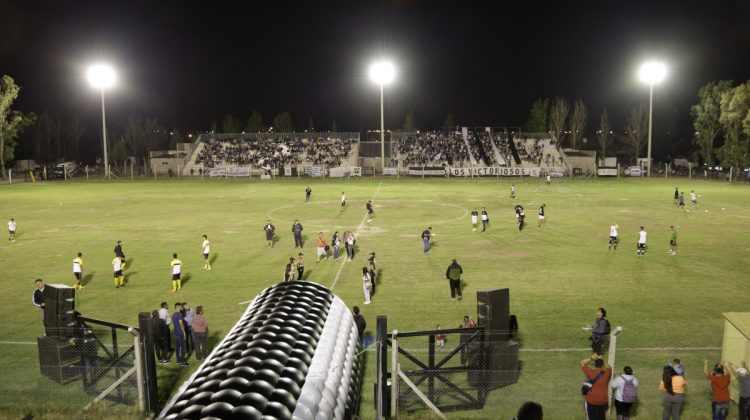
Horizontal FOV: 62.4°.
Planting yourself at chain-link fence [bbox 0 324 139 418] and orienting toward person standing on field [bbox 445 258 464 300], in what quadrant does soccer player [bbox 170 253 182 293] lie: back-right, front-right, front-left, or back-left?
front-left

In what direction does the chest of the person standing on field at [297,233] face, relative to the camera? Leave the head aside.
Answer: toward the camera

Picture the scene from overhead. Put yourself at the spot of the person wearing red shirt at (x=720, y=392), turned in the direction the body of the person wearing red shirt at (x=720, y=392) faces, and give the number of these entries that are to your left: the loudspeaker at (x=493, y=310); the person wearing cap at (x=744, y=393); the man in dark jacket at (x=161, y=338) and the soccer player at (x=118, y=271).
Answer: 3

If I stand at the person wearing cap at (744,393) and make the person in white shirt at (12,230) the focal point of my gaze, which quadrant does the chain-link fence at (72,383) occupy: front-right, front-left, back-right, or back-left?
front-left

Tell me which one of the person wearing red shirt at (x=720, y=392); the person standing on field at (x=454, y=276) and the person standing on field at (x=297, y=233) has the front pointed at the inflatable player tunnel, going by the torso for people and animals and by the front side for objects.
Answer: the person standing on field at (x=297, y=233)

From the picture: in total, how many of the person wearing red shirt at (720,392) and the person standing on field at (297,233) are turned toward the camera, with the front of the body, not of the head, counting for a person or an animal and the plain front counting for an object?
1

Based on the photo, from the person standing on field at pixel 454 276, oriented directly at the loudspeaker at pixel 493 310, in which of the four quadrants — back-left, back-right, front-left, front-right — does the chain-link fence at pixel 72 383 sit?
front-right

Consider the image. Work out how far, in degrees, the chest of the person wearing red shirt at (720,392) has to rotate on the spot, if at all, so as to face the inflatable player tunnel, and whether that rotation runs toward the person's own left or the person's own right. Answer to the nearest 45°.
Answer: approximately 135° to the person's own left

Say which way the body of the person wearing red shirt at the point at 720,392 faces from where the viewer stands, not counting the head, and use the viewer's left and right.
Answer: facing away from the viewer

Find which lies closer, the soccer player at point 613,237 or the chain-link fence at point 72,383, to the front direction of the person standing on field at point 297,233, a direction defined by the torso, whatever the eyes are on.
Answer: the chain-link fence

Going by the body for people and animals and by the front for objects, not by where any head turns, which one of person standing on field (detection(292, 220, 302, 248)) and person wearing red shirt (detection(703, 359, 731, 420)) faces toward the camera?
the person standing on field

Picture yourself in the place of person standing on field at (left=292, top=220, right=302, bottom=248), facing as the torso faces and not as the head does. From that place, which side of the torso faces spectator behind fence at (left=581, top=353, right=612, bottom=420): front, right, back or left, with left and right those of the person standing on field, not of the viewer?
front
